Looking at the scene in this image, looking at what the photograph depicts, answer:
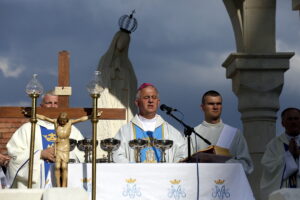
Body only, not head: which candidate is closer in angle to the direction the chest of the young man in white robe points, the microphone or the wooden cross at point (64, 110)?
the microphone

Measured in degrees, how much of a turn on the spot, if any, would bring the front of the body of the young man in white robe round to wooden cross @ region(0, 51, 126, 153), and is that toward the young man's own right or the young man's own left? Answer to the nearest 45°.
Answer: approximately 90° to the young man's own right

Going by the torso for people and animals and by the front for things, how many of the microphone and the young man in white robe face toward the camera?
1

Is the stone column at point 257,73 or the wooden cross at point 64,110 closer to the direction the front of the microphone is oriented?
the wooden cross

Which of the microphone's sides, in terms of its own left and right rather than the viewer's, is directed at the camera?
left

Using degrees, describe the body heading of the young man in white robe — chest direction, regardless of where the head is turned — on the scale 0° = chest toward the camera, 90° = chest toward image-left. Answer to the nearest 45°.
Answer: approximately 0°

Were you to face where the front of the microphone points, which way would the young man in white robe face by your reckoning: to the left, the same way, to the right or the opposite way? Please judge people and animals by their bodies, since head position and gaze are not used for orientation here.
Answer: to the left
